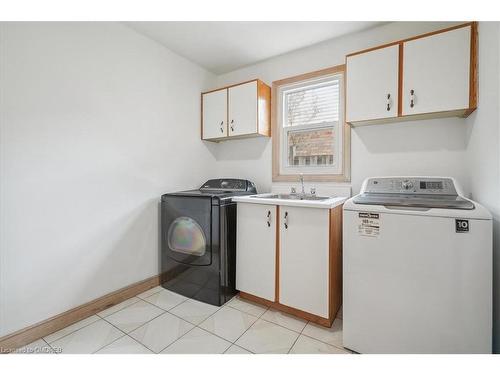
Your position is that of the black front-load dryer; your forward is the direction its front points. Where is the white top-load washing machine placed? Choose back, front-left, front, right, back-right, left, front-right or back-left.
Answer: left

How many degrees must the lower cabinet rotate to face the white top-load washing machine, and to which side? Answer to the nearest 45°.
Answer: approximately 90° to its left

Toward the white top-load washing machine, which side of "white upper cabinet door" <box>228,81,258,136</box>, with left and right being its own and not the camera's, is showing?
left

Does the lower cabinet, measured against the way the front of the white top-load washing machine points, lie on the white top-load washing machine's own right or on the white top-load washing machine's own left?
on the white top-load washing machine's own right

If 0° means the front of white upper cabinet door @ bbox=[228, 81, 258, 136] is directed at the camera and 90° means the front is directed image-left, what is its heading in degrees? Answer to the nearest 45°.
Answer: approximately 45°

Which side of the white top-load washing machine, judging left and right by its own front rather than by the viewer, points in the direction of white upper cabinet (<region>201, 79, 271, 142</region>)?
right
